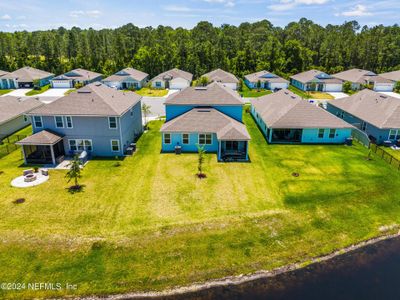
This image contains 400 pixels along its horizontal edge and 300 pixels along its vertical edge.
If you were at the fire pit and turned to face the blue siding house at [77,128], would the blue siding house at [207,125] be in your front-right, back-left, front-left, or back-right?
front-right

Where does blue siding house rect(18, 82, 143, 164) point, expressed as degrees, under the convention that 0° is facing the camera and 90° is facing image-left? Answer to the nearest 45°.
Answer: approximately 180°

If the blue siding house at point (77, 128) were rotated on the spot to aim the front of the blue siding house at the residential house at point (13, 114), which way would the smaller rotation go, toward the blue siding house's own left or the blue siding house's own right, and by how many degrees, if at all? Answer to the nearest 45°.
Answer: approximately 45° to the blue siding house's own left

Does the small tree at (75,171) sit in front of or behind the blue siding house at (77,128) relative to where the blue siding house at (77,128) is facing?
behind

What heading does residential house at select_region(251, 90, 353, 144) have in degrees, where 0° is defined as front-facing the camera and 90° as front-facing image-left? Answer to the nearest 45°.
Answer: approximately 180°

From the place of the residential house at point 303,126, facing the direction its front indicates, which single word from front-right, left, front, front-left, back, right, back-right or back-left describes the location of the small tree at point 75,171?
back-left

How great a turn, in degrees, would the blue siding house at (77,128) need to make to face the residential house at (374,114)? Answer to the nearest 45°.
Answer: approximately 90° to its right

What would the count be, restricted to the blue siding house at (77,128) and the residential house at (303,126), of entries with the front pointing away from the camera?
2

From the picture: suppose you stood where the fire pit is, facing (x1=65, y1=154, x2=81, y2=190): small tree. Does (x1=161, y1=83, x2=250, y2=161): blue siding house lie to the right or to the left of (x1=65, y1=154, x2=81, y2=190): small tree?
left

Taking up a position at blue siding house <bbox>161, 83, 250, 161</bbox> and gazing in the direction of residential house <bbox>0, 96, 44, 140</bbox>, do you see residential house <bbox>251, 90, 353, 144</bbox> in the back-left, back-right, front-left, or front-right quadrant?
back-right

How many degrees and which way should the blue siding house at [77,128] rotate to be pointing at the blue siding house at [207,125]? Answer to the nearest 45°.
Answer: approximately 90° to its right

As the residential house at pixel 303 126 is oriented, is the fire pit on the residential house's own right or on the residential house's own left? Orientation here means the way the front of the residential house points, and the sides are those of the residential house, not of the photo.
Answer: on the residential house's own left

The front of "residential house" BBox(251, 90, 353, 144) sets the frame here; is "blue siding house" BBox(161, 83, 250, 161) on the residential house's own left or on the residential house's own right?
on the residential house's own left
